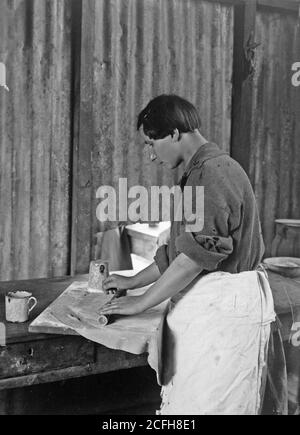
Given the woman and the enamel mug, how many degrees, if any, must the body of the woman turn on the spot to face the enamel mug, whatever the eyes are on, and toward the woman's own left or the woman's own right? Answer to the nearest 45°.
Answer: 0° — they already face it

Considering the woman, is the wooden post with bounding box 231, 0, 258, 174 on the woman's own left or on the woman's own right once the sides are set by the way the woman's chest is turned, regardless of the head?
on the woman's own right

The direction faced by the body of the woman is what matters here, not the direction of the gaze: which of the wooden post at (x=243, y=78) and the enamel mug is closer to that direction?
the enamel mug

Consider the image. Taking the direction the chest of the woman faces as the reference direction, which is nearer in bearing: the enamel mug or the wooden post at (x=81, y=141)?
the enamel mug

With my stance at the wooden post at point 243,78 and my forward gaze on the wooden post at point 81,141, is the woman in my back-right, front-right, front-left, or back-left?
front-left

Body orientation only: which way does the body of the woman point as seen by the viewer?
to the viewer's left

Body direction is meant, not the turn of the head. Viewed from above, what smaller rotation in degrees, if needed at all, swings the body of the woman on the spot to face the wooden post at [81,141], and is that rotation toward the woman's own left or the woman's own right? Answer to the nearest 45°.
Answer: approximately 45° to the woman's own right

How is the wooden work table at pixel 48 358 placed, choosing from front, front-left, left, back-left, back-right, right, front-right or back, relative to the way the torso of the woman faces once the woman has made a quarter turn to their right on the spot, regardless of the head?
left

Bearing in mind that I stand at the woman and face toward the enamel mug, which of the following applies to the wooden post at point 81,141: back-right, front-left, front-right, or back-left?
front-right
